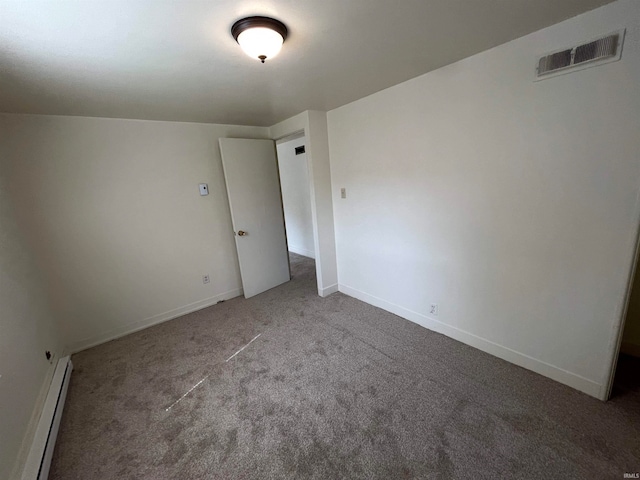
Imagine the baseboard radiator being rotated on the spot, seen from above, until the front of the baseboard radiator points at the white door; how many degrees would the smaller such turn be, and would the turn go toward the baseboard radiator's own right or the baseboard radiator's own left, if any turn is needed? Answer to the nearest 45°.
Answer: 0° — it already faces it

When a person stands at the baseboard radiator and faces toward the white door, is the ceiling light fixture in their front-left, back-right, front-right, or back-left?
front-right

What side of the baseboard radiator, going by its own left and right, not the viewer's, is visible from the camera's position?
right

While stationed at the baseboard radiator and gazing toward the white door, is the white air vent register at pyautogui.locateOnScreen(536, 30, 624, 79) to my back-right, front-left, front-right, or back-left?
front-right

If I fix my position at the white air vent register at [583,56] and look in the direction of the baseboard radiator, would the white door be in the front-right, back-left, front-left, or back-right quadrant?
front-right

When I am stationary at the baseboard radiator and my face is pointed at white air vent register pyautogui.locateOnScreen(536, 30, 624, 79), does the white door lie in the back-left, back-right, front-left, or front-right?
front-left

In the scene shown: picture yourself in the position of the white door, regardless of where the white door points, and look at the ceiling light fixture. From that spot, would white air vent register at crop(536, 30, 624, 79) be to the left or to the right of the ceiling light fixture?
left
